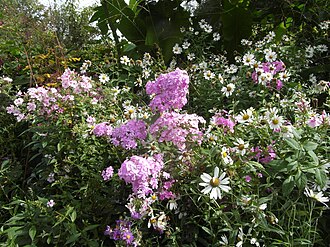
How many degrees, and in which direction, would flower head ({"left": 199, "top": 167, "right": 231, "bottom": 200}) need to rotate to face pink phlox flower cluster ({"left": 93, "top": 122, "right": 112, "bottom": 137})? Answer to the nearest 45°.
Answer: approximately 135° to its right

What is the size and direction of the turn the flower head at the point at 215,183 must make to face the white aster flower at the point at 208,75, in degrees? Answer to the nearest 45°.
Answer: approximately 180°

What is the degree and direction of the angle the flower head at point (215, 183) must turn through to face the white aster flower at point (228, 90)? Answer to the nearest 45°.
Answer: approximately 180°

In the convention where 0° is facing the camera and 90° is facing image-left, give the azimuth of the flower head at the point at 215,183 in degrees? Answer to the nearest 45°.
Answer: approximately 0°

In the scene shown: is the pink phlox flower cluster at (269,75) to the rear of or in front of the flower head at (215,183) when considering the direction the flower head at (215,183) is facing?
to the rear
